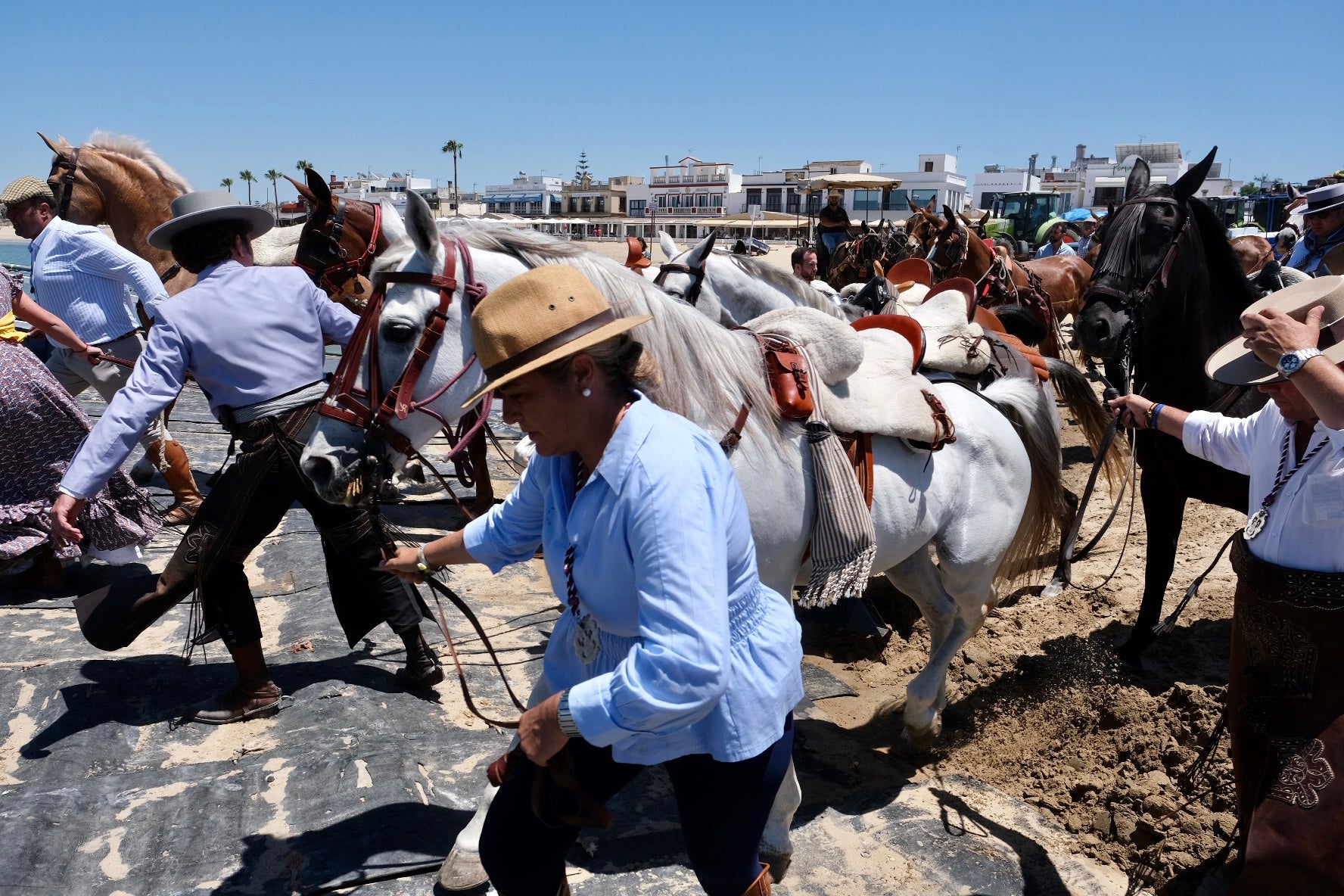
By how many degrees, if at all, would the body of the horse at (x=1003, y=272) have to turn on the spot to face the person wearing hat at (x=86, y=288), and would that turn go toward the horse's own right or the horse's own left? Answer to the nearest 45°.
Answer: approximately 45° to the horse's own left

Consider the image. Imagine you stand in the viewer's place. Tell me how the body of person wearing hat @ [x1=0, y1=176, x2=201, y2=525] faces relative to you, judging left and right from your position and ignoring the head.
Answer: facing to the left of the viewer

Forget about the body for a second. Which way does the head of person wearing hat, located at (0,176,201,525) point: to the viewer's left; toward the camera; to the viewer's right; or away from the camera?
to the viewer's left

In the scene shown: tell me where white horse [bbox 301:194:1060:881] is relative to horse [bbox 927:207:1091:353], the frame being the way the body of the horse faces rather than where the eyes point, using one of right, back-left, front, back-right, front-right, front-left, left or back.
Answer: left

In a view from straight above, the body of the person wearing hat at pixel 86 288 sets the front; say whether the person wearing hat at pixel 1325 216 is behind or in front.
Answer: behind

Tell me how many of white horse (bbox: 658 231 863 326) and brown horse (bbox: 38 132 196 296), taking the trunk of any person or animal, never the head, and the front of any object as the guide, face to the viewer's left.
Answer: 2

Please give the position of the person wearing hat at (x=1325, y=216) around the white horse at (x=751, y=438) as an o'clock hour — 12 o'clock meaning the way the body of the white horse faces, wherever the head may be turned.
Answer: The person wearing hat is roughly at 6 o'clock from the white horse.

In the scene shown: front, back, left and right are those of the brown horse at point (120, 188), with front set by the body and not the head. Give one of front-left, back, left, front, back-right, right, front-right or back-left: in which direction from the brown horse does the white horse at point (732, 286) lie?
back-left

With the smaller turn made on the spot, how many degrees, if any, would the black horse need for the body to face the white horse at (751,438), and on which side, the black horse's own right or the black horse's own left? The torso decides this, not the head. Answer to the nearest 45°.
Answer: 0° — it already faces it

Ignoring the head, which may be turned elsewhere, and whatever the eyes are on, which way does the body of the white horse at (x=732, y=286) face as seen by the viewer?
to the viewer's left

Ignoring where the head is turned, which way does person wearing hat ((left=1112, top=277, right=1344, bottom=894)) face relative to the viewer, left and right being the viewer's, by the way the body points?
facing the viewer and to the left of the viewer

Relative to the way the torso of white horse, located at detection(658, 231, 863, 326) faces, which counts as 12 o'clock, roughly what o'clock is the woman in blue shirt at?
The woman in blue shirt is roughly at 9 o'clock from the white horse.

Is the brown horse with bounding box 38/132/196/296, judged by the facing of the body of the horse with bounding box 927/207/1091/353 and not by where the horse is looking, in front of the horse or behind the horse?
in front

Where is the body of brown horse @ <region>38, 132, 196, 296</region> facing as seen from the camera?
to the viewer's left

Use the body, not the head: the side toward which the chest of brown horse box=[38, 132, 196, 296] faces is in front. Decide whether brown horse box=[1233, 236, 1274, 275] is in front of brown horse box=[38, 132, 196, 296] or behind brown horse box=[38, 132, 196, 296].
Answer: behind

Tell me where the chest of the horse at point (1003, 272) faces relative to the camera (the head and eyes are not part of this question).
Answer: to the viewer's left
